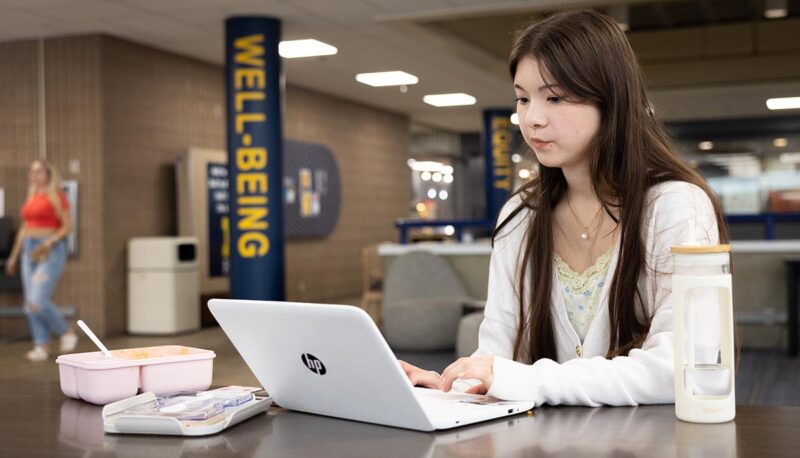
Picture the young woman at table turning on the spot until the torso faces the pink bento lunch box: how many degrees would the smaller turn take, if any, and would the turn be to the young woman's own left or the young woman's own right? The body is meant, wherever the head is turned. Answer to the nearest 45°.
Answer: approximately 45° to the young woman's own right

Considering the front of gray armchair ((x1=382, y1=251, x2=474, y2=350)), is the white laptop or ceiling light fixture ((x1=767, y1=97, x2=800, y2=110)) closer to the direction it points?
the ceiling light fixture

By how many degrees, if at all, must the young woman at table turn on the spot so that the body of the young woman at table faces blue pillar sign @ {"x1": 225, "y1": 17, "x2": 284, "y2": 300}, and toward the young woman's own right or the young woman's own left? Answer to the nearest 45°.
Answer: approximately 90° to the young woman's own right

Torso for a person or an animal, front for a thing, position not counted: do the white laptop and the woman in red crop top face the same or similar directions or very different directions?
very different directions

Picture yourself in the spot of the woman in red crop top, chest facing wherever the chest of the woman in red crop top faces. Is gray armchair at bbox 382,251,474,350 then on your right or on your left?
on your left

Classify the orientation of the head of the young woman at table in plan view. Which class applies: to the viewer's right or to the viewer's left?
to the viewer's left

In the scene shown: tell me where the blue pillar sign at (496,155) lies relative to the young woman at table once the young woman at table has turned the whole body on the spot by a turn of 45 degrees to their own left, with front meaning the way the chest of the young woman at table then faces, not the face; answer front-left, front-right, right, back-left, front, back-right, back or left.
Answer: back

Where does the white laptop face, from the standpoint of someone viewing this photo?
facing away from the viewer and to the right of the viewer

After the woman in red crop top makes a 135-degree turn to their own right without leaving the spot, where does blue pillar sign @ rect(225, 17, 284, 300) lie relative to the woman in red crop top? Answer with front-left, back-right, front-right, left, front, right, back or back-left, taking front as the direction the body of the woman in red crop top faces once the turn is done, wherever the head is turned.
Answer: right

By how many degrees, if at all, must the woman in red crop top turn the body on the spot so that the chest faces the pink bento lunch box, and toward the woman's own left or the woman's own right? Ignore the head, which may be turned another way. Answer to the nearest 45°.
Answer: approximately 45° to the woman's own left

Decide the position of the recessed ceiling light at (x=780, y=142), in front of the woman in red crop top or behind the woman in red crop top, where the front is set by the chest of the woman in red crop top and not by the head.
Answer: behind

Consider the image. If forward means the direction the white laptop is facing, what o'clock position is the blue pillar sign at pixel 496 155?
The blue pillar sign is roughly at 11 o'clock from the white laptop.

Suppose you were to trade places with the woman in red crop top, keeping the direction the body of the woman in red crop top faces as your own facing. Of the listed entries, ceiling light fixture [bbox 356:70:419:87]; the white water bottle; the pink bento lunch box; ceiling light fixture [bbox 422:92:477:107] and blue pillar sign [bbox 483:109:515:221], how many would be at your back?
3
